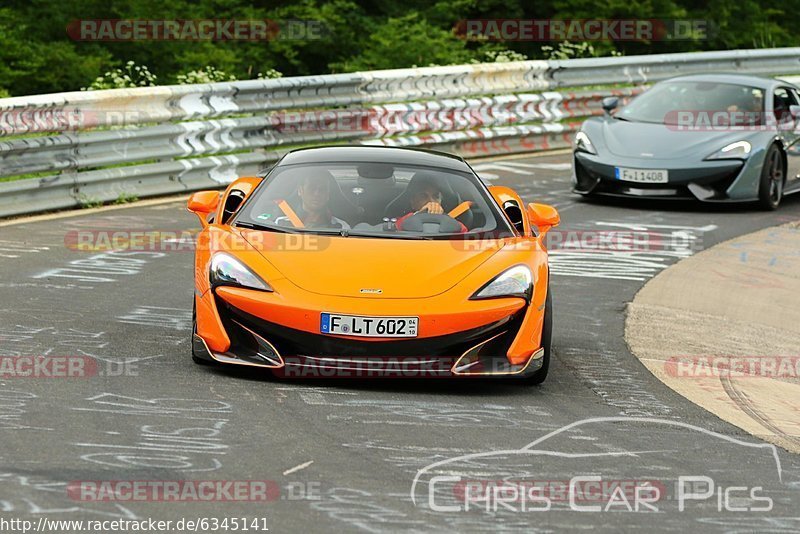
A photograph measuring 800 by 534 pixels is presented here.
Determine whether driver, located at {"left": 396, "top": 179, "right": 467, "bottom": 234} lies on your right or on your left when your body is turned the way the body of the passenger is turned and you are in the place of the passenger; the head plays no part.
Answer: on your left

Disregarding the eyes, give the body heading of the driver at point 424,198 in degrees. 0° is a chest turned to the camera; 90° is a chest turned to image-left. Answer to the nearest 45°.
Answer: approximately 0°

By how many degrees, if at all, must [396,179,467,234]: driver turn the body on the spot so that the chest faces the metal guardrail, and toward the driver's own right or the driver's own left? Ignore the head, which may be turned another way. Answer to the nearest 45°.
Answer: approximately 180°

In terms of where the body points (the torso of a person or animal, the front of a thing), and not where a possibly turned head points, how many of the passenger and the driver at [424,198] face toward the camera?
2

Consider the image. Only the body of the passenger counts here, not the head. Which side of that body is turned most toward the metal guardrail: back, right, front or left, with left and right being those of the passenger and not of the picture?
back

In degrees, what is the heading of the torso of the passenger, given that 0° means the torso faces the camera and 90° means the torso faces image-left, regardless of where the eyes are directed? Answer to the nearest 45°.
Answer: approximately 0°

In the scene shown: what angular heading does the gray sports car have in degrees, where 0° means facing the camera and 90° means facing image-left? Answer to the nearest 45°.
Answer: approximately 45°

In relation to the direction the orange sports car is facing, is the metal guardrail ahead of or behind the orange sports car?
behind
